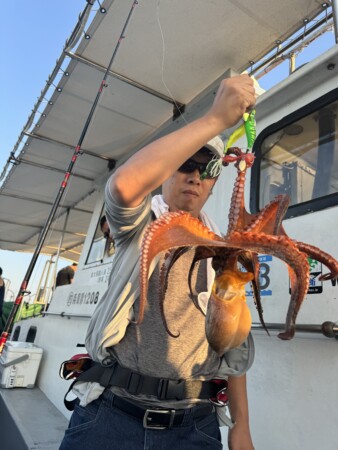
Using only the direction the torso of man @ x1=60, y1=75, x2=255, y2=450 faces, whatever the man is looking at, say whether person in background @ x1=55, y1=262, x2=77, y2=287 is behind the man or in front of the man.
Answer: behind

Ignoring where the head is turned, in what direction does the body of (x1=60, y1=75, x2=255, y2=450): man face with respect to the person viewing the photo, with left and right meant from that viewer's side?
facing the viewer
